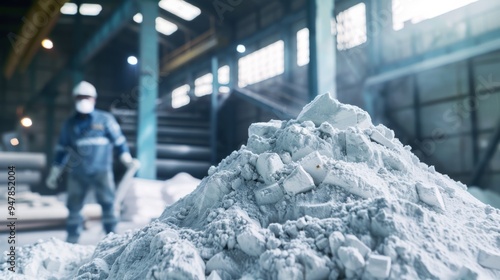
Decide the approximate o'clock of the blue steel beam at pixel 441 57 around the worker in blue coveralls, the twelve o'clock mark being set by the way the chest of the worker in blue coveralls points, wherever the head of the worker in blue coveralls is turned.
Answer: The blue steel beam is roughly at 9 o'clock from the worker in blue coveralls.

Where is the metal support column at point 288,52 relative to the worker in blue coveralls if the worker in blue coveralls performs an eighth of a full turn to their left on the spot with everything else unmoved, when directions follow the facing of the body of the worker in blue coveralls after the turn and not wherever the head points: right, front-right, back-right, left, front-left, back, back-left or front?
left

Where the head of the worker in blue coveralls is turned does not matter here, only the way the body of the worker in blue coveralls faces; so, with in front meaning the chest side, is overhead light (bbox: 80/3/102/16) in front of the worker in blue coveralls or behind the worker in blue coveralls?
behind

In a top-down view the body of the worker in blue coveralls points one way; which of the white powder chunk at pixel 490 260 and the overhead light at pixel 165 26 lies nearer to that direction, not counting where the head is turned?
the white powder chunk

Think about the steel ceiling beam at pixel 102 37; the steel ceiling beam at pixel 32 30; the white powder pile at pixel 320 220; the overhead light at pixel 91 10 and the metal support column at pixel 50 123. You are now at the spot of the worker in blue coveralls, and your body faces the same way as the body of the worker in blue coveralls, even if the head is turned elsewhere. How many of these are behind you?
4

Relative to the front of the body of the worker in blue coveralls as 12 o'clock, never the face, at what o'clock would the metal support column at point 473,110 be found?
The metal support column is roughly at 9 o'clock from the worker in blue coveralls.

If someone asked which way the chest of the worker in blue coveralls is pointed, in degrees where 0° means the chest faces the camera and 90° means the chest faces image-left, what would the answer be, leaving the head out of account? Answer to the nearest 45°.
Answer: approximately 0°

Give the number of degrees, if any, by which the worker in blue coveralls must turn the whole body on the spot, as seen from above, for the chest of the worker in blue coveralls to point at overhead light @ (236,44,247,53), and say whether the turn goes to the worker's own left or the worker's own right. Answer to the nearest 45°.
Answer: approximately 135° to the worker's own left

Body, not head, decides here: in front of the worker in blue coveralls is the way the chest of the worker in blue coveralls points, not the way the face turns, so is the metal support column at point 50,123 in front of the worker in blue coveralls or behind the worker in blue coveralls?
behind

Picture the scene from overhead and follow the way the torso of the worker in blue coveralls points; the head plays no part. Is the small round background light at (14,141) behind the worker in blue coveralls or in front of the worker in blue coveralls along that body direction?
behind
